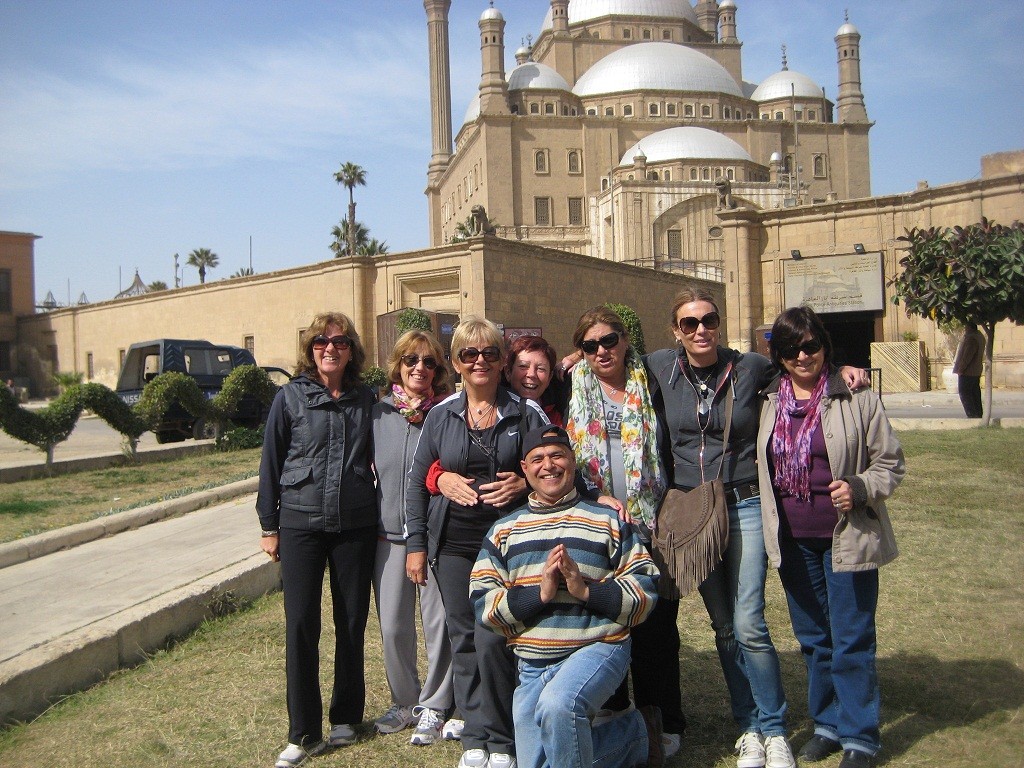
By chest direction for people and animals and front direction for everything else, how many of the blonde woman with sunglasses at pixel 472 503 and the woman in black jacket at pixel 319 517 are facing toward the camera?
2

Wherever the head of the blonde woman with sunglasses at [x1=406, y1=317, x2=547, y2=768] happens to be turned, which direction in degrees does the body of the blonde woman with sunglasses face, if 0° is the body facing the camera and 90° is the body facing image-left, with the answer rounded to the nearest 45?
approximately 0°

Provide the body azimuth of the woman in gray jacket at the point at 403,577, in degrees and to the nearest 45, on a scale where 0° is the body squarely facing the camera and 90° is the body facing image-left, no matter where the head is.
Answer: approximately 0°

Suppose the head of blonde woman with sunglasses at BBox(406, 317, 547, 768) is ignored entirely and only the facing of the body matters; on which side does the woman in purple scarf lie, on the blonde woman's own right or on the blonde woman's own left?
on the blonde woman's own left

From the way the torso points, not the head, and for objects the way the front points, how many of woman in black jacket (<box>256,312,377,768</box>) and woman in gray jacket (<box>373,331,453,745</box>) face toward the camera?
2

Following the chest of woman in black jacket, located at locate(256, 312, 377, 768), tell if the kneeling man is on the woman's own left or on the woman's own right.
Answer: on the woman's own left
